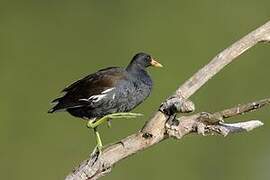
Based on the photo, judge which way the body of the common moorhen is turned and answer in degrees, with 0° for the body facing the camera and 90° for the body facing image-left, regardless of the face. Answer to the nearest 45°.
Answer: approximately 270°
